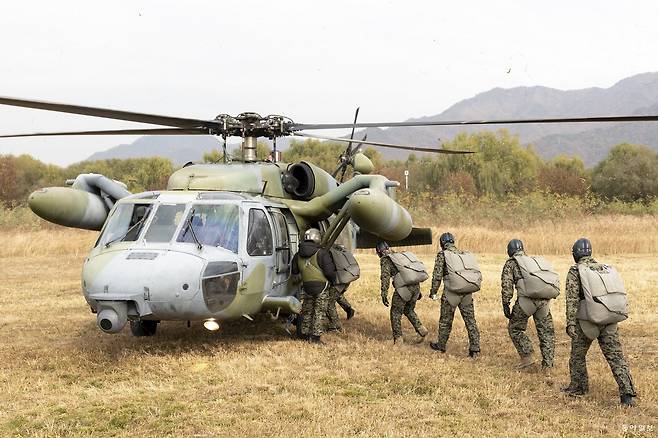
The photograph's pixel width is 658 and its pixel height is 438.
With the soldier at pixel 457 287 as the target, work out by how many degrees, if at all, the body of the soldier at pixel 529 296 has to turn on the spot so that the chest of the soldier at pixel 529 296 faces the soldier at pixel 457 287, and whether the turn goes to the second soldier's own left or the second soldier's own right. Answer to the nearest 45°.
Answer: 0° — they already face them

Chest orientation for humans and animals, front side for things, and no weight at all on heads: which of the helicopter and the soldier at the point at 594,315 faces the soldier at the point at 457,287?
the soldier at the point at 594,315

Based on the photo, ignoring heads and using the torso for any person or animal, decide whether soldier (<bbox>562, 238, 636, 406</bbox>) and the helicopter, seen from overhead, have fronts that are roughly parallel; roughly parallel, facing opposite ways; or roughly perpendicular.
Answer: roughly perpendicular

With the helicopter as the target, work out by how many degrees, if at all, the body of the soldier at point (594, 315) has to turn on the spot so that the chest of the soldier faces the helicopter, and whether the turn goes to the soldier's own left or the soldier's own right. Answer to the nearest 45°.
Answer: approximately 45° to the soldier's own left

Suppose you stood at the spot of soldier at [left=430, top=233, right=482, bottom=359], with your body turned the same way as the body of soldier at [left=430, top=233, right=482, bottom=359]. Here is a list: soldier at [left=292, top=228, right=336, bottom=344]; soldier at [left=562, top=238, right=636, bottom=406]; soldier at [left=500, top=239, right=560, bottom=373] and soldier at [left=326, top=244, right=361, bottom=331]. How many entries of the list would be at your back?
2

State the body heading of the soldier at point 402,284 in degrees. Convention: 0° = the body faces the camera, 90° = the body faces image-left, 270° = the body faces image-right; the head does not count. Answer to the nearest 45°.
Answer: approximately 135°

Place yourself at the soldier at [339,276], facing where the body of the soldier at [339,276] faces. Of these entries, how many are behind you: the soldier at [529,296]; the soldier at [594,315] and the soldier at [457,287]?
3

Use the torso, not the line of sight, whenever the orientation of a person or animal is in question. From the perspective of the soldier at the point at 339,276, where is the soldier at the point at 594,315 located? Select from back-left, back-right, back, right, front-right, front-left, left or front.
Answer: back

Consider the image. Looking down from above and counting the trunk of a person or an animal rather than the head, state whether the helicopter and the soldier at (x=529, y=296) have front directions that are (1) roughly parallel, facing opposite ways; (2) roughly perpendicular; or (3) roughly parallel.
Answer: roughly perpendicular

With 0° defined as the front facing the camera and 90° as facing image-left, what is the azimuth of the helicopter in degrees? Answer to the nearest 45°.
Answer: approximately 45°

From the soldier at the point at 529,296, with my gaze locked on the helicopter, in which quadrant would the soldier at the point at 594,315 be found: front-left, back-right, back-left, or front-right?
back-left

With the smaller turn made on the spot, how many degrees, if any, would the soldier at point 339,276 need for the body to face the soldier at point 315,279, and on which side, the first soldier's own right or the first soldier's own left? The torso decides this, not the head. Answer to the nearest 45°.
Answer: approximately 90° to the first soldier's own left
